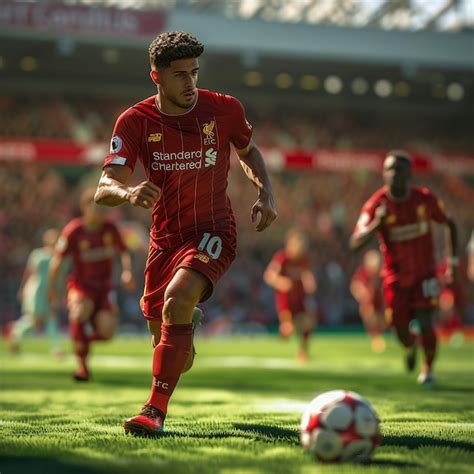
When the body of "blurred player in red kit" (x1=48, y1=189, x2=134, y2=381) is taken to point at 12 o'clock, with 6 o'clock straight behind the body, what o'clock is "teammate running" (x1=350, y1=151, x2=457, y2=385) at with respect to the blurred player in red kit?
The teammate running is roughly at 10 o'clock from the blurred player in red kit.

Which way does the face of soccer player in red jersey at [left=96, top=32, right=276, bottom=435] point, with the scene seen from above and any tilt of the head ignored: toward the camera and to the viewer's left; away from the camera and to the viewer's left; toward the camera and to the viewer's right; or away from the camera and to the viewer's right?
toward the camera and to the viewer's right

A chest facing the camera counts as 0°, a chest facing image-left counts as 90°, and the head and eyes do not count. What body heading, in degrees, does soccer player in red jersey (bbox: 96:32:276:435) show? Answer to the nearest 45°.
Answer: approximately 0°

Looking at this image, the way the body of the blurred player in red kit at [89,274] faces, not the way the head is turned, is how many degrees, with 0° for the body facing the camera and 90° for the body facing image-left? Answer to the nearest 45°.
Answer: approximately 0°

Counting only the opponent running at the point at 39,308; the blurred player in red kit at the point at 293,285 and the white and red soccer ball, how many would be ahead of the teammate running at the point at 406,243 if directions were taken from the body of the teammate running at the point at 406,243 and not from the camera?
1

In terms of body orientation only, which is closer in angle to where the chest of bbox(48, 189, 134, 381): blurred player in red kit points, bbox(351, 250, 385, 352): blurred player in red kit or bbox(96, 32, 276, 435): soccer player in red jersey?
the soccer player in red jersey

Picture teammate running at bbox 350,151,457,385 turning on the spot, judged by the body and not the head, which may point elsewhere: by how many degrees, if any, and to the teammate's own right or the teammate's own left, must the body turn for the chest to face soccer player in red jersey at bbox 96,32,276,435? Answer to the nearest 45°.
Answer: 0° — they already face them

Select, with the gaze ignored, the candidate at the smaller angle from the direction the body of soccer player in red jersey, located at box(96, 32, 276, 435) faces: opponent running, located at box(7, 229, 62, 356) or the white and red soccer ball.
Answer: the white and red soccer ball
